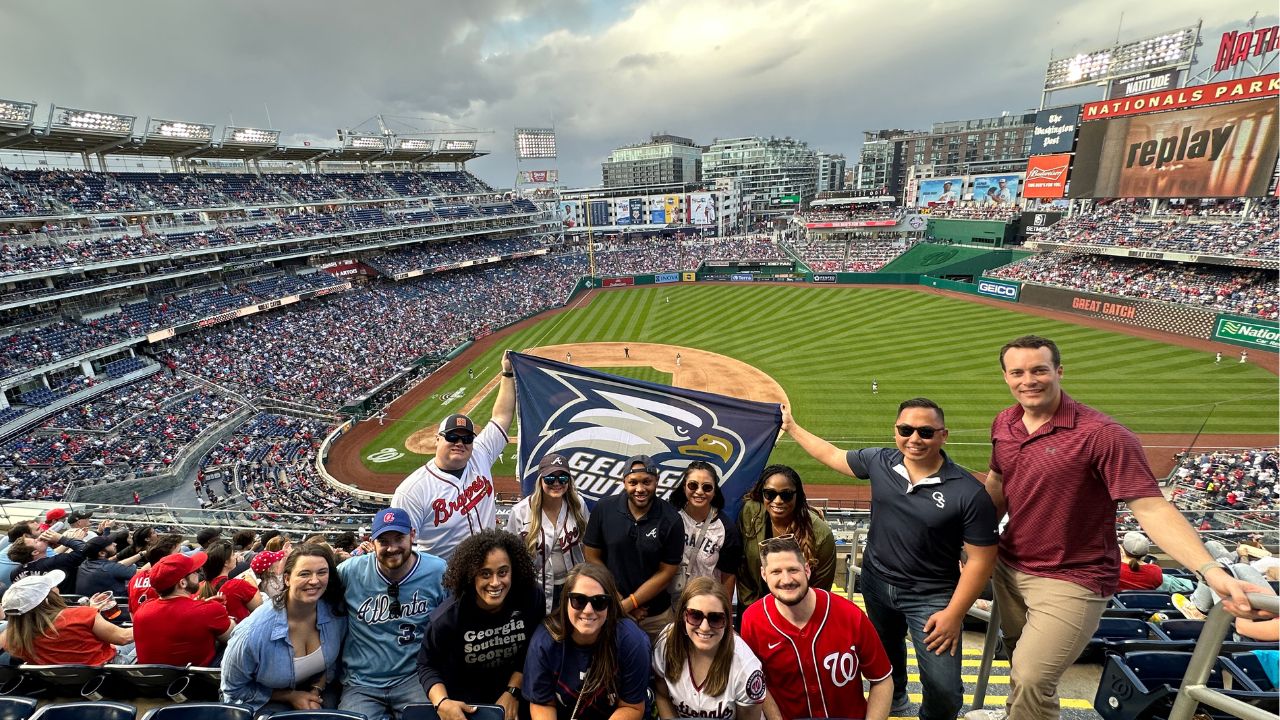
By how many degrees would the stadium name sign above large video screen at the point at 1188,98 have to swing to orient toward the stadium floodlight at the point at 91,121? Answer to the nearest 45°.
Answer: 0° — it already faces it

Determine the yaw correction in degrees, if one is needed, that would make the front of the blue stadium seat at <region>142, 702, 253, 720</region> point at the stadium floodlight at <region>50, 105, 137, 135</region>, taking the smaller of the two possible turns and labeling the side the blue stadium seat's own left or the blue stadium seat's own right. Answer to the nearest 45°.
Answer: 0° — it already faces it

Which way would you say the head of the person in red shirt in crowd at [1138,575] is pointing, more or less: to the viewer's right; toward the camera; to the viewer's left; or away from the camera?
away from the camera

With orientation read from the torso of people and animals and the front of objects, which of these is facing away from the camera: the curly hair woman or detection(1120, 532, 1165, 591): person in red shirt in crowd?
the person in red shirt in crowd

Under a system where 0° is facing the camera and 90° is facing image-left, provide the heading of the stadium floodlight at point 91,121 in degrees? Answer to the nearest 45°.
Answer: approximately 315°

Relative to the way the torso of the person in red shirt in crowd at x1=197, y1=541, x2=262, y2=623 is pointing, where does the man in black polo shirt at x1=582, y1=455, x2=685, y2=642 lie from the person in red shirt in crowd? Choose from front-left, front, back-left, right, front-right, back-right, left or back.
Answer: right

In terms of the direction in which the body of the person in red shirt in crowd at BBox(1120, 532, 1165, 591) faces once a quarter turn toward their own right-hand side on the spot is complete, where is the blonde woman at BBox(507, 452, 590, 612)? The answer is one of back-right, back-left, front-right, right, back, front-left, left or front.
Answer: back-right

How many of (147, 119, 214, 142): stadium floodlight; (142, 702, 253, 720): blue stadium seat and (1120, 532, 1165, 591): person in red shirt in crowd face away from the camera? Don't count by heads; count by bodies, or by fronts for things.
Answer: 2

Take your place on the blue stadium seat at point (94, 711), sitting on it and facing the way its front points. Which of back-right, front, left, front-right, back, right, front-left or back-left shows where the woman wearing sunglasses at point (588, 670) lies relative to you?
back-right

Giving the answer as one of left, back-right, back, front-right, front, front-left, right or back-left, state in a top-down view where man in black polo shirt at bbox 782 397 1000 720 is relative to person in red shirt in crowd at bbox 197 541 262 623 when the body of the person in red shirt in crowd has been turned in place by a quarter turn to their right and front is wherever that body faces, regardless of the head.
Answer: front

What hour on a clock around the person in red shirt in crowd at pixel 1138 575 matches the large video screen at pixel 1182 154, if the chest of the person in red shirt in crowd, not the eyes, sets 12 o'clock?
The large video screen is roughly at 12 o'clock from the person in red shirt in crowd.
